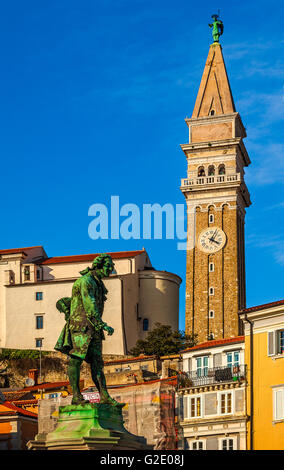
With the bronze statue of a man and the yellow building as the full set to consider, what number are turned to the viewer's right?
1

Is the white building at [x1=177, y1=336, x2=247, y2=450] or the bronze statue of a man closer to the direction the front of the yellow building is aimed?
the bronze statue of a man

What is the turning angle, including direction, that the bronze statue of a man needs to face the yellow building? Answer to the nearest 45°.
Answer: approximately 90° to its left

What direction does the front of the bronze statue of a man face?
to the viewer's right

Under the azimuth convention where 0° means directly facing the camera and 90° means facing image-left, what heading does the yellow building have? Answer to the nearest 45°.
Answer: approximately 45°

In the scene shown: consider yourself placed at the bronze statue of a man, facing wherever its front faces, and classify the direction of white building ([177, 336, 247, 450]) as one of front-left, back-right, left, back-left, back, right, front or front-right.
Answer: left
